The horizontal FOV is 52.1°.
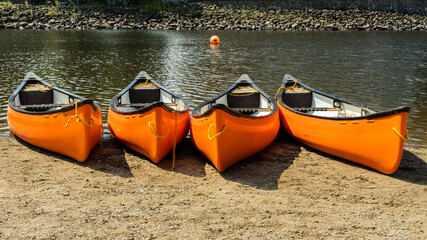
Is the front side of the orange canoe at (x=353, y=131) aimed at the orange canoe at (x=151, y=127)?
no

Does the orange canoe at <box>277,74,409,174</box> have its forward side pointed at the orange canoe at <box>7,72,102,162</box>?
no

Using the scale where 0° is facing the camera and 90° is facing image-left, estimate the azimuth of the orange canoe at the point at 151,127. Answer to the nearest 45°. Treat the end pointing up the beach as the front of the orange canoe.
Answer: approximately 0°

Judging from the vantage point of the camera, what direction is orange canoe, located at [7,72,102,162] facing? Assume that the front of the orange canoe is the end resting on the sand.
facing the viewer and to the right of the viewer

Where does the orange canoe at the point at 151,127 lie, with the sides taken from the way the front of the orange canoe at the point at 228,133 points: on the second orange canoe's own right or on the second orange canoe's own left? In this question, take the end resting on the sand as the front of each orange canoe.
on the second orange canoe's own right

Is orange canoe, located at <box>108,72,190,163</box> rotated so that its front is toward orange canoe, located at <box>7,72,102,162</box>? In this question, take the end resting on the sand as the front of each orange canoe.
no

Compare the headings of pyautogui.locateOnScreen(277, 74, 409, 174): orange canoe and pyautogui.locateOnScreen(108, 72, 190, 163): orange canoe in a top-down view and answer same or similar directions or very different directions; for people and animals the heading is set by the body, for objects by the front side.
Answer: same or similar directions

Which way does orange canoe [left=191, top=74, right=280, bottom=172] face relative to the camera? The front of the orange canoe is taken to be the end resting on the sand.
toward the camera

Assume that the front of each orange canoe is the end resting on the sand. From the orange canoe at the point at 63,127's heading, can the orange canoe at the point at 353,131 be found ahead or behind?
ahead

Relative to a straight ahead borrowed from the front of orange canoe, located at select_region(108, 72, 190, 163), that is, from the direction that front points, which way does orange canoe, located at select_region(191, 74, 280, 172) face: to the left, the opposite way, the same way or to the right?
the same way

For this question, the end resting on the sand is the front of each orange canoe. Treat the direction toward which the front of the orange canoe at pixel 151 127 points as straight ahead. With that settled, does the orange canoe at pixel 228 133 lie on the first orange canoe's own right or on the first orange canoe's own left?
on the first orange canoe's own left
